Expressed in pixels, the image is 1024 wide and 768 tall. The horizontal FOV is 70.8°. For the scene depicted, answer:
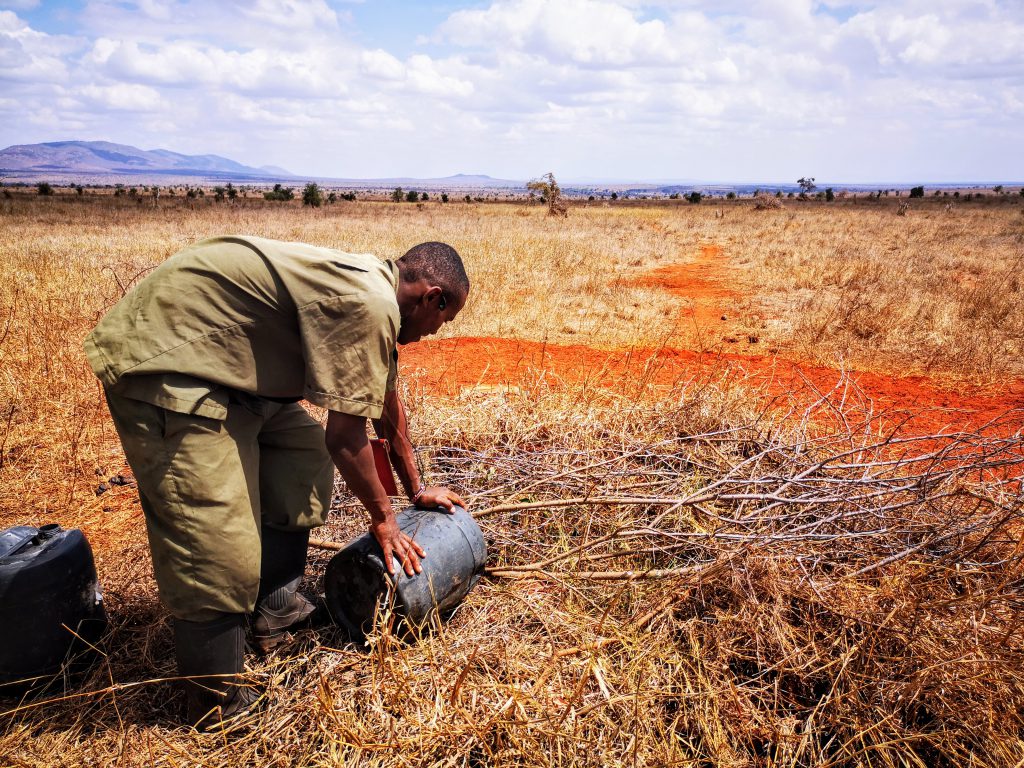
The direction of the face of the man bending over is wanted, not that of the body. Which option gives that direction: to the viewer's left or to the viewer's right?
to the viewer's right

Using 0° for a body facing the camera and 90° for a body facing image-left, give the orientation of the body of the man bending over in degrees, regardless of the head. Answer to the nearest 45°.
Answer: approximately 270°
